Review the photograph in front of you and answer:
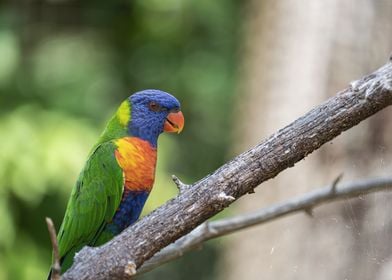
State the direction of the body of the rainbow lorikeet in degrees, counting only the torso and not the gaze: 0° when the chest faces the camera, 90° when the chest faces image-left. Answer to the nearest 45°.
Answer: approximately 270°
